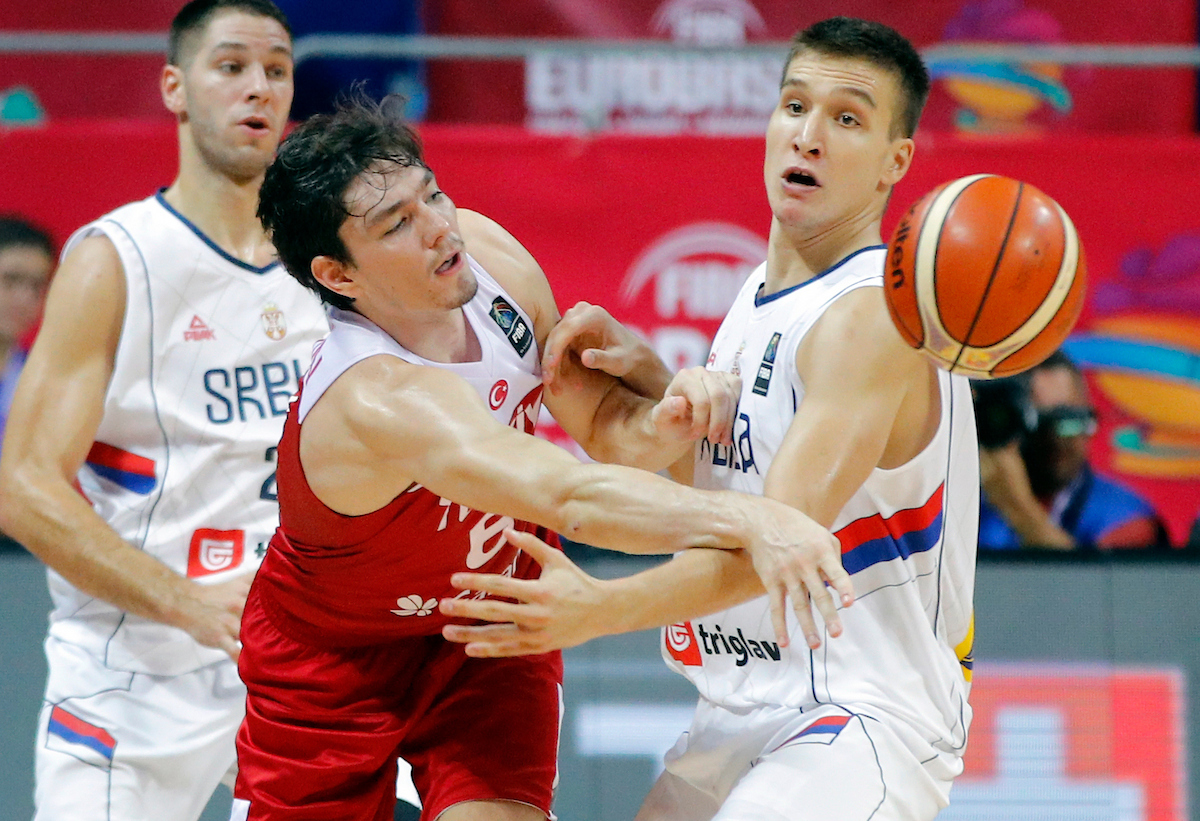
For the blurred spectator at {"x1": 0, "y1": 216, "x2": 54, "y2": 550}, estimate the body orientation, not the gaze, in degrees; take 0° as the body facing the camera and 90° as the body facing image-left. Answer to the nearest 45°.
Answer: approximately 0°

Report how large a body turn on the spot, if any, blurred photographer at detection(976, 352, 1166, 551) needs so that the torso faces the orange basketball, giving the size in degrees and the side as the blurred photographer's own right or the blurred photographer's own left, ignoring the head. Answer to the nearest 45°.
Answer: approximately 45° to the blurred photographer's own left

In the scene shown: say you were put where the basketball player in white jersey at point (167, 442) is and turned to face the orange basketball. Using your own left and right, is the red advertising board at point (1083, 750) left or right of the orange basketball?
left

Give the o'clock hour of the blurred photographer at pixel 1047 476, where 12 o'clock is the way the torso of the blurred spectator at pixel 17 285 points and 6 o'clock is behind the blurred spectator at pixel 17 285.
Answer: the blurred photographer at pixel 1047 476 is roughly at 10 o'clock from the blurred spectator at pixel 17 285.

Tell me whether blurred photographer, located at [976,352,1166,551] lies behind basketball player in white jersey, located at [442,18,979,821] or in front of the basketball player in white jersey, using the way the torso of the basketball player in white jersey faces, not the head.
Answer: behind

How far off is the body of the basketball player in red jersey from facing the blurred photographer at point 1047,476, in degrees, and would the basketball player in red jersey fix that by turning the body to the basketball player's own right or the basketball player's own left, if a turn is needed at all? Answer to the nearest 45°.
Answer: approximately 90° to the basketball player's own left

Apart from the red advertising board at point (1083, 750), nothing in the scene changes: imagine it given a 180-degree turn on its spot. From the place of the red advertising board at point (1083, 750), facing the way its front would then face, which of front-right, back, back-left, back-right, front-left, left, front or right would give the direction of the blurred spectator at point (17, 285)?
left

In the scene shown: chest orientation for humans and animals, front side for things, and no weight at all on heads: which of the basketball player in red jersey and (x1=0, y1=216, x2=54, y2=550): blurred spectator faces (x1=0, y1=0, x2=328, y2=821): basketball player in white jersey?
the blurred spectator

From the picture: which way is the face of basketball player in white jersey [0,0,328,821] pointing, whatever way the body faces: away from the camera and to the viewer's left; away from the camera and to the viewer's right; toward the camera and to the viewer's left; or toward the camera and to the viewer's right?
toward the camera and to the viewer's right

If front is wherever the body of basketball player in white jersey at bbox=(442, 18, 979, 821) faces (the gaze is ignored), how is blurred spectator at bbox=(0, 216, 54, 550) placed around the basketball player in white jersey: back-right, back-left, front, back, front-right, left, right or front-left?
right

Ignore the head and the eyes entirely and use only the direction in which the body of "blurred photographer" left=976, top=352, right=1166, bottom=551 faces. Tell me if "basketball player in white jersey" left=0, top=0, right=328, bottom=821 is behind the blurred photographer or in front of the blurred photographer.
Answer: in front
